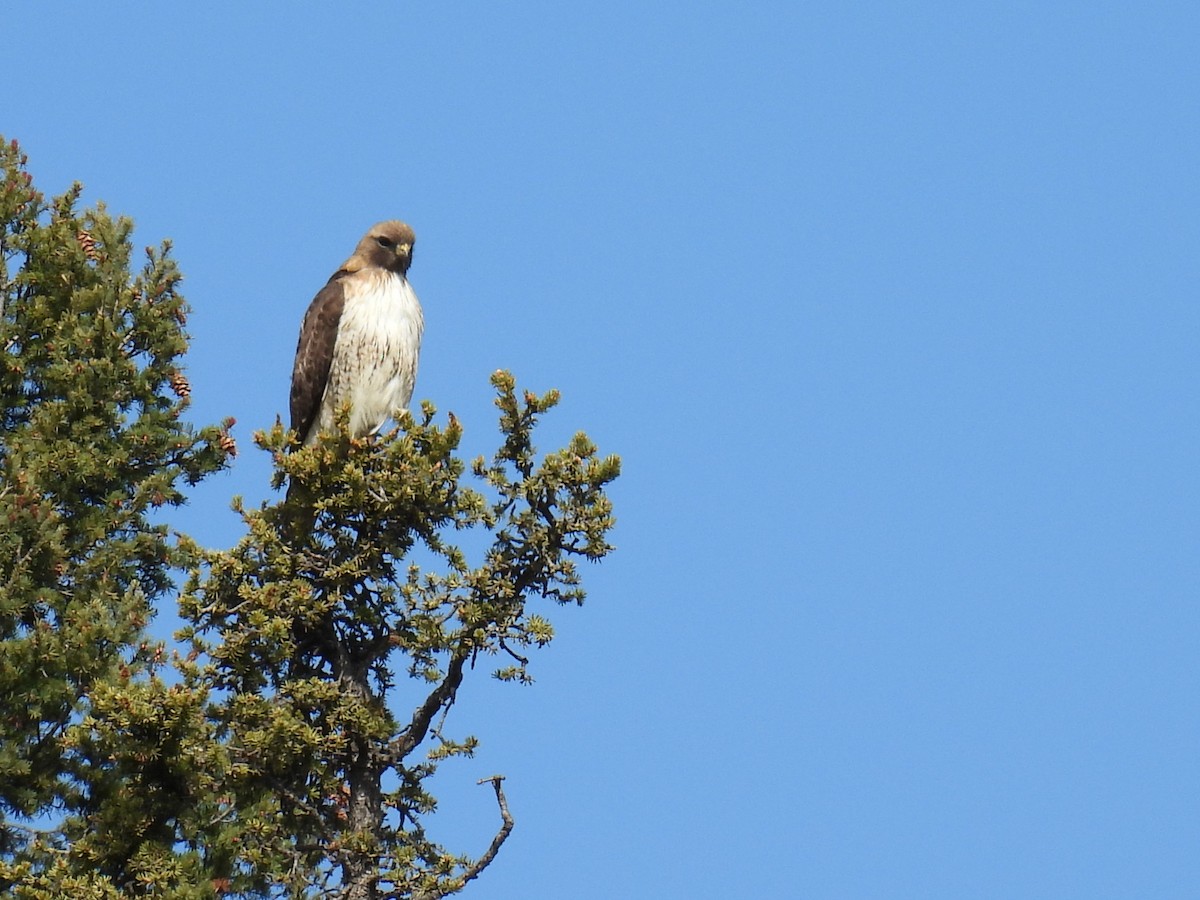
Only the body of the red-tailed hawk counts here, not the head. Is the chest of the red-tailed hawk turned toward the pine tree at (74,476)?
no

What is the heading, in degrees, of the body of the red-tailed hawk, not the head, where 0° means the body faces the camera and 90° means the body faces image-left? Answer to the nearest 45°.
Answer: approximately 315°
